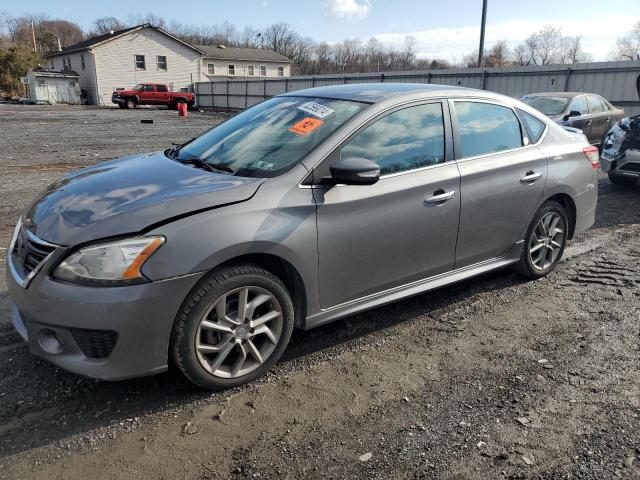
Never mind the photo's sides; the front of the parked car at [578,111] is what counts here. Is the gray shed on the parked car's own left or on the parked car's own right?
on the parked car's own right

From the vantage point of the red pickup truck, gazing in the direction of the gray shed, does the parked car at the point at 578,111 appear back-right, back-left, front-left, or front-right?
back-left

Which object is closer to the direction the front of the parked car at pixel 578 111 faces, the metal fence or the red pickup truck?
the red pickup truck

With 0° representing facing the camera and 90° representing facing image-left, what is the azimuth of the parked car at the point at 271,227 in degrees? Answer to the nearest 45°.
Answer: approximately 45°

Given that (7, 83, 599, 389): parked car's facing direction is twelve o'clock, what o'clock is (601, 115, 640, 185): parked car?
(601, 115, 640, 185): parked car is roughly at 6 o'clock from (7, 83, 599, 389): parked car.

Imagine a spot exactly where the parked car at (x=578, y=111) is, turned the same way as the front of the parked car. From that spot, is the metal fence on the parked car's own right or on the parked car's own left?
on the parked car's own right

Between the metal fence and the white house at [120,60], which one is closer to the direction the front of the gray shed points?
the metal fence

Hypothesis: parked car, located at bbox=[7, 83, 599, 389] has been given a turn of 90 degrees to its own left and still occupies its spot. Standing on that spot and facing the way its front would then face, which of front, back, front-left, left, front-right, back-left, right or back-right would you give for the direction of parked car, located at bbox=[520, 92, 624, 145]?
left

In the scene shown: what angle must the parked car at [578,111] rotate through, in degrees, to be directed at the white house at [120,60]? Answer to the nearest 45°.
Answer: approximately 90° to its right

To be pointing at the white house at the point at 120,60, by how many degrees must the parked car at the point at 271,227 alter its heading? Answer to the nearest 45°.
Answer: approximately 135° to its right
